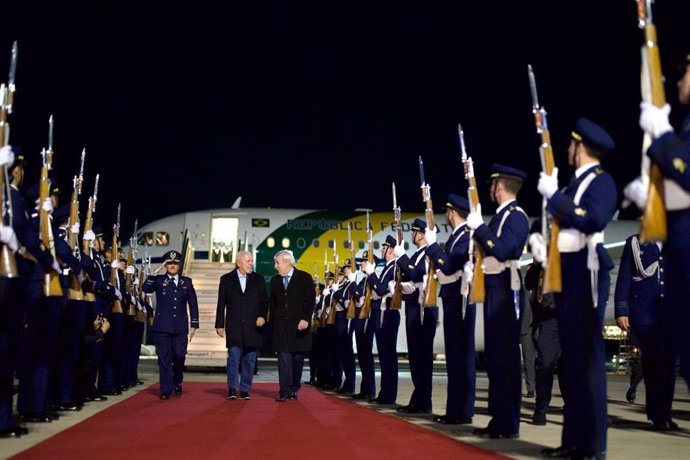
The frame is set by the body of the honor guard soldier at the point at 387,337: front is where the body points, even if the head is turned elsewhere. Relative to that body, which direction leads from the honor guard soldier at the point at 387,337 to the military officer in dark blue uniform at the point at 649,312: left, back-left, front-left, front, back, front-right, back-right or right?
back-left

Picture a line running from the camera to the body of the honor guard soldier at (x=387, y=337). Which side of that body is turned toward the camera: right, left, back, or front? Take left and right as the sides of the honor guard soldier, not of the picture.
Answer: left

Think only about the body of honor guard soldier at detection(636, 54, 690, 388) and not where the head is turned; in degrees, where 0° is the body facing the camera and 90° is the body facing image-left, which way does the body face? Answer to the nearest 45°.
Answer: approximately 90°

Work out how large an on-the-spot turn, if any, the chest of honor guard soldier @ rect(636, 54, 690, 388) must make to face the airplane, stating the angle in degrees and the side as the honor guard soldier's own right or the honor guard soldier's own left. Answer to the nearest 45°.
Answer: approximately 45° to the honor guard soldier's own right

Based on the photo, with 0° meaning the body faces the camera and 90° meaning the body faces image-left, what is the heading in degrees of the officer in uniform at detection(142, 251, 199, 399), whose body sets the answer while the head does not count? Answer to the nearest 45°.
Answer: approximately 0°

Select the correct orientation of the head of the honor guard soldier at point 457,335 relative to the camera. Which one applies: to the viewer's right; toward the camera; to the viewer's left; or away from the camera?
to the viewer's left

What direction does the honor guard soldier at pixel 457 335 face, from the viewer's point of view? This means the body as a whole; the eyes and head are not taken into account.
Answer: to the viewer's left

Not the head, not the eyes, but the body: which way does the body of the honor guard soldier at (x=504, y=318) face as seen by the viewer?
to the viewer's left

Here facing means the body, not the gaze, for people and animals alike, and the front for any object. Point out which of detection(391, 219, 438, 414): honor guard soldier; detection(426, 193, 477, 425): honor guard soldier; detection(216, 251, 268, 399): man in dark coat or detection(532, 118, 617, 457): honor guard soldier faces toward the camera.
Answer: the man in dark coat

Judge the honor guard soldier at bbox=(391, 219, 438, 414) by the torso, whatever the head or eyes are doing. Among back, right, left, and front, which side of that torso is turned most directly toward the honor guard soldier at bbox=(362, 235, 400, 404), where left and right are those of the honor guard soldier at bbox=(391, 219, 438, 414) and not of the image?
right
